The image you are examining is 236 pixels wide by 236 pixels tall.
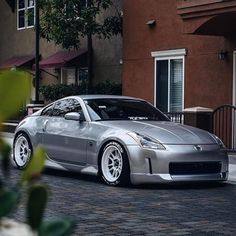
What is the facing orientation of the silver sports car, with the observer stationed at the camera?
facing the viewer and to the right of the viewer

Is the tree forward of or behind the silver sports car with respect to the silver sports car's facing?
behind

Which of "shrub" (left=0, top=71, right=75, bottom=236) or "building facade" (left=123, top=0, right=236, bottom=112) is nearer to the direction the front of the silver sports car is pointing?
the shrub

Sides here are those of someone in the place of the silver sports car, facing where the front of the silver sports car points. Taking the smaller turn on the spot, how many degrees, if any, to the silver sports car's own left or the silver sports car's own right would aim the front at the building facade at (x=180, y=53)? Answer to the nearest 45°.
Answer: approximately 135° to the silver sports car's own left

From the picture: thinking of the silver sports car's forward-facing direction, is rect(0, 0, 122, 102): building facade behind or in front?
behind

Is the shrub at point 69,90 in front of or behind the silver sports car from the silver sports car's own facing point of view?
behind

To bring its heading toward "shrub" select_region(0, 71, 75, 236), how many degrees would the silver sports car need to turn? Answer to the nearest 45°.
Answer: approximately 45° to its right
